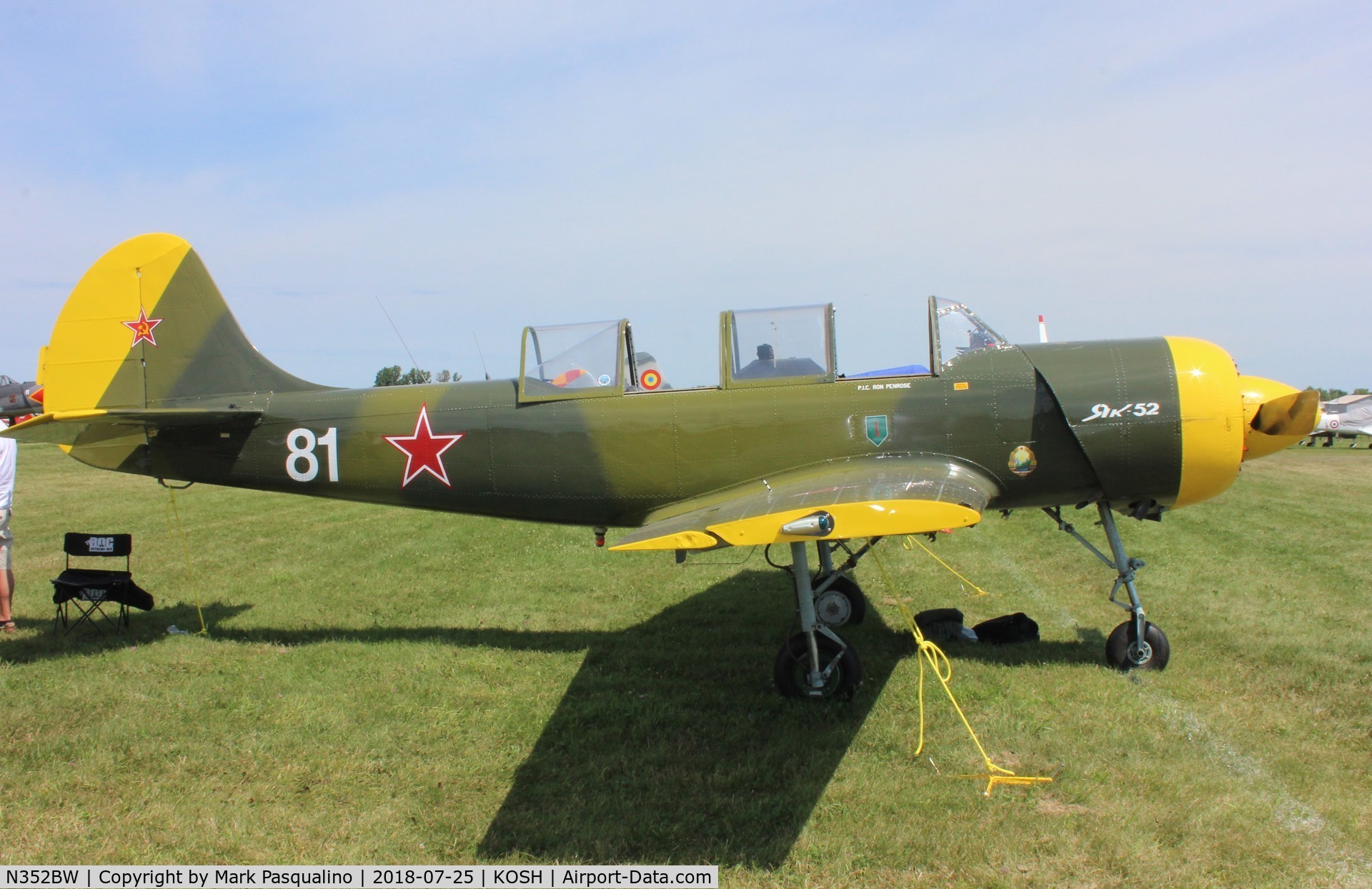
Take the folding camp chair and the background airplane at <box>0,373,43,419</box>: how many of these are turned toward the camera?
1

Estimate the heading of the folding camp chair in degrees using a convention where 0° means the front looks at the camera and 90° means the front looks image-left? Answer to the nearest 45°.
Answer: approximately 0°

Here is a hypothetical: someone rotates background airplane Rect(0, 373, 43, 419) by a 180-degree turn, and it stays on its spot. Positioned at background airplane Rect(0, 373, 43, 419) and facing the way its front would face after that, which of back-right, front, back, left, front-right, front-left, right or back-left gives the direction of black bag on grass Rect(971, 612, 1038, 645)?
left

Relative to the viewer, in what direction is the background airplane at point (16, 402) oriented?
to the viewer's right

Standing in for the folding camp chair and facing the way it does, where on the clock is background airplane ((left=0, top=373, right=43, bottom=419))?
The background airplane is roughly at 6 o'clock from the folding camp chair.

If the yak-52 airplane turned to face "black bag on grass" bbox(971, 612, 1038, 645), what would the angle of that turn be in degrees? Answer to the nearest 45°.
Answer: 0° — it already faces it

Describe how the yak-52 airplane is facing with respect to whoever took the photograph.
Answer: facing to the right of the viewer

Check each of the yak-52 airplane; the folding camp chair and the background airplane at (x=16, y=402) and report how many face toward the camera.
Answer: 1

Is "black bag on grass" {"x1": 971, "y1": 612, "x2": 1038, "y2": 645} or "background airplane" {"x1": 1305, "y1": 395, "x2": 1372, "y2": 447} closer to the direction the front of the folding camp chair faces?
the black bag on grass

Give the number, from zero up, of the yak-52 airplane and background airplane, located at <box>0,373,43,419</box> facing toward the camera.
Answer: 0

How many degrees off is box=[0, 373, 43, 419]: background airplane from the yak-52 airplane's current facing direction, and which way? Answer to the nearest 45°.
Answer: approximately 135° to its left

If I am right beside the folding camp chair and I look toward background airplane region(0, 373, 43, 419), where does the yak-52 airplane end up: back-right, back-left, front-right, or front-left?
back-right

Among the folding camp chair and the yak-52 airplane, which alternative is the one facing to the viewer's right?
the yak-52 airplane

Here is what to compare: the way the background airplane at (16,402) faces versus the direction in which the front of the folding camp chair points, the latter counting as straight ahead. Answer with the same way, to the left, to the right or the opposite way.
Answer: to the left
